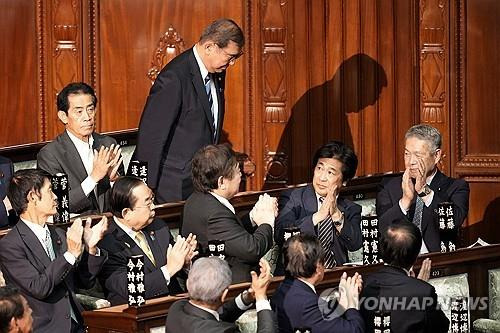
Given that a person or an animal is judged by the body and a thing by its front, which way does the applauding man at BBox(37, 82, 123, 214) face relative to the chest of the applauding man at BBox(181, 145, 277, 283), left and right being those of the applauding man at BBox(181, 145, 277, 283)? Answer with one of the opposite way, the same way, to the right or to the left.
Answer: to the right

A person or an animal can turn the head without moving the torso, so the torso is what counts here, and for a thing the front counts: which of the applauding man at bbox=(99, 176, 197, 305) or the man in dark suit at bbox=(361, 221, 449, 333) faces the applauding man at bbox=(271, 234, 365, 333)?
the applauding man at bbox=(99, 176, 197, 305)

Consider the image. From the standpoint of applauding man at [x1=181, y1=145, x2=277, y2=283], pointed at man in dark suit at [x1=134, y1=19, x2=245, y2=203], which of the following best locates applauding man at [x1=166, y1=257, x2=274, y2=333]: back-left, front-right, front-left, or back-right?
back-left

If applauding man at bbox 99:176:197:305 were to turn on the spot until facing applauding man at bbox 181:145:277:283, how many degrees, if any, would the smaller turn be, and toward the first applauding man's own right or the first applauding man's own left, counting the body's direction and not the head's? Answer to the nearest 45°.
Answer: approximately 45° to the first applauding man's own left

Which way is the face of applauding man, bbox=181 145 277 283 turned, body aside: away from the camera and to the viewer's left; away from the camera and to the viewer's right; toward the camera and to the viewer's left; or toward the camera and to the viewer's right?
away from the camera and to the viewer's right

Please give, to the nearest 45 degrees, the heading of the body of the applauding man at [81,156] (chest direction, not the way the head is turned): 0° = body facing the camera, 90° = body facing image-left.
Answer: approximately 315°

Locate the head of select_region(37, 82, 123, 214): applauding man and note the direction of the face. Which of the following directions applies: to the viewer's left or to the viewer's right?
to the viewer's right

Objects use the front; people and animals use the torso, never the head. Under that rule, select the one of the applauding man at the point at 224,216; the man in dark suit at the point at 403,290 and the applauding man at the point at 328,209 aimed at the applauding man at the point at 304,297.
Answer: the applauding man at the point at 328,209

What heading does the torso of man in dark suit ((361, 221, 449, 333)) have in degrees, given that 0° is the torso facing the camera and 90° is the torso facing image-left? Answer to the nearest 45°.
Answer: approximately 225°

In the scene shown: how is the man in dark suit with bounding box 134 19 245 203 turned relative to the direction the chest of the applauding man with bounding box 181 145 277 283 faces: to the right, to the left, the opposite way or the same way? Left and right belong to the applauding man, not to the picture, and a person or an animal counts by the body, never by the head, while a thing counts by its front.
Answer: to the right

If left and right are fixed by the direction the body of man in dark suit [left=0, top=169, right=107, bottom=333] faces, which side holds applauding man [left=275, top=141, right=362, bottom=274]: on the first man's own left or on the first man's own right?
on the first man's own left

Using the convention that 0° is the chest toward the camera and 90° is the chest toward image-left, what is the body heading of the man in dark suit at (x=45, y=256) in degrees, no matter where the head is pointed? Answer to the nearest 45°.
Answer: approximately 315°

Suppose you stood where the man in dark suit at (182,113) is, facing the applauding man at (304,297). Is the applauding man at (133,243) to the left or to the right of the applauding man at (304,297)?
right

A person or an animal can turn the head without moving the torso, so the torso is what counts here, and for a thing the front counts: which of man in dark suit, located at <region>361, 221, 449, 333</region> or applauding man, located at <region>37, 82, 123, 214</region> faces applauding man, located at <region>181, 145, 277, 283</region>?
applauding man, located at <region>37, 82, 123, 214</region>

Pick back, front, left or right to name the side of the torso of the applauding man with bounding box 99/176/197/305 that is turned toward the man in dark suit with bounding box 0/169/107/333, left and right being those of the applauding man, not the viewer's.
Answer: right
